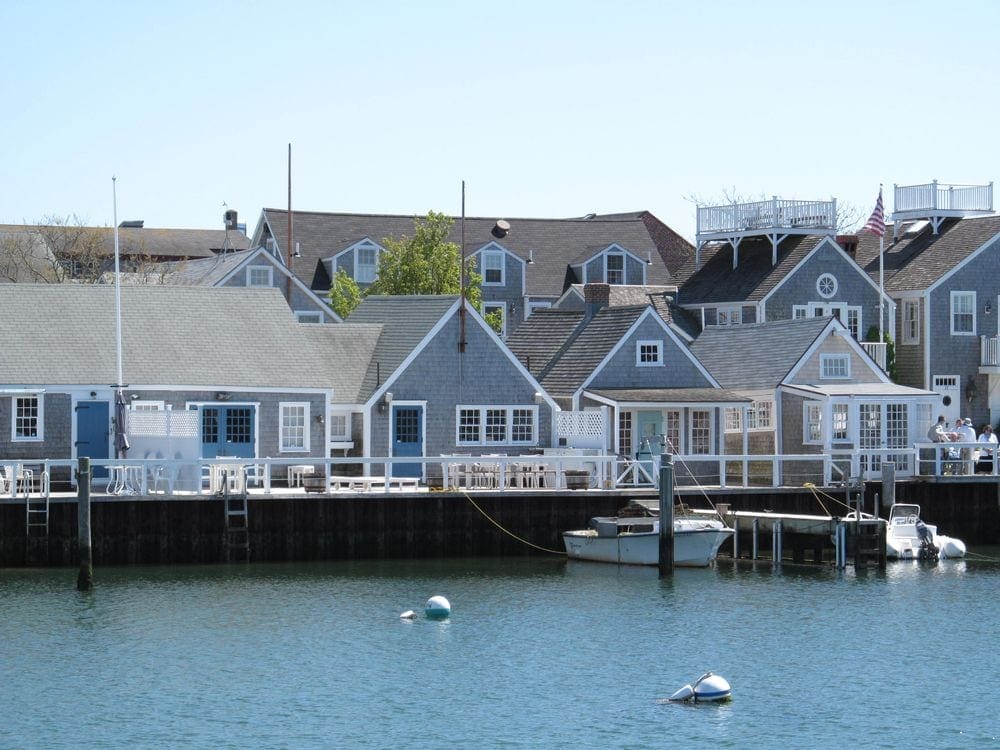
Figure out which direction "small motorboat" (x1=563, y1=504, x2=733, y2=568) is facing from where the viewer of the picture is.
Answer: facing to the right of the viewer

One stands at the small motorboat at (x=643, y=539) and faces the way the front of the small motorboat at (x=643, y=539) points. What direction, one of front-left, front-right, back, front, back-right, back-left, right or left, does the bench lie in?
back

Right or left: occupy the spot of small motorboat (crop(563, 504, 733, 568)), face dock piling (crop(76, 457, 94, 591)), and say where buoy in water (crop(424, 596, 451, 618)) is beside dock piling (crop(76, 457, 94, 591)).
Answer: left

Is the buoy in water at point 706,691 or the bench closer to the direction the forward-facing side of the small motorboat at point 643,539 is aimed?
the buoy in water

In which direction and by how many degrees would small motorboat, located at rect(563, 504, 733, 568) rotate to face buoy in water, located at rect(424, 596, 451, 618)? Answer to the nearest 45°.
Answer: approximately 135° to its right

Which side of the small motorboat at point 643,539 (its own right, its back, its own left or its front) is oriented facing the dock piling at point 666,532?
right

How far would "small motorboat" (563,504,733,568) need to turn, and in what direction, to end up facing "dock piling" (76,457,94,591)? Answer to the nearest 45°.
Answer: approximately 135° to its right

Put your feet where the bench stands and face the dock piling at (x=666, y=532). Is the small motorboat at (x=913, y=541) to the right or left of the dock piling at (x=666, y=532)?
left

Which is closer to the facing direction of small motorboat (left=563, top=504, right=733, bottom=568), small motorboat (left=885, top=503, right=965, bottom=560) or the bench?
the small motorboat

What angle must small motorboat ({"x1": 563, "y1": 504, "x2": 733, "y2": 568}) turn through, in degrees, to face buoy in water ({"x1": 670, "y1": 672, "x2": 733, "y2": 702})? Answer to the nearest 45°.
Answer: approximately 90° to its right

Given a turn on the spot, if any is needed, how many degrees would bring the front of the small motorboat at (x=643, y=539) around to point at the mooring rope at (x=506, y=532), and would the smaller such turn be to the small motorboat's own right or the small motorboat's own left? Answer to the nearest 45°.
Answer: approximately 180°

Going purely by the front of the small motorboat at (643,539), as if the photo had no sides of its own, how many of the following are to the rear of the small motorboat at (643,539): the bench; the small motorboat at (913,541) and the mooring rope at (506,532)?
2

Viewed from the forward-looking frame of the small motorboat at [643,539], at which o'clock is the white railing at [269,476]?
The white railing is roughly at 6 o'clock from the small motorboat.
